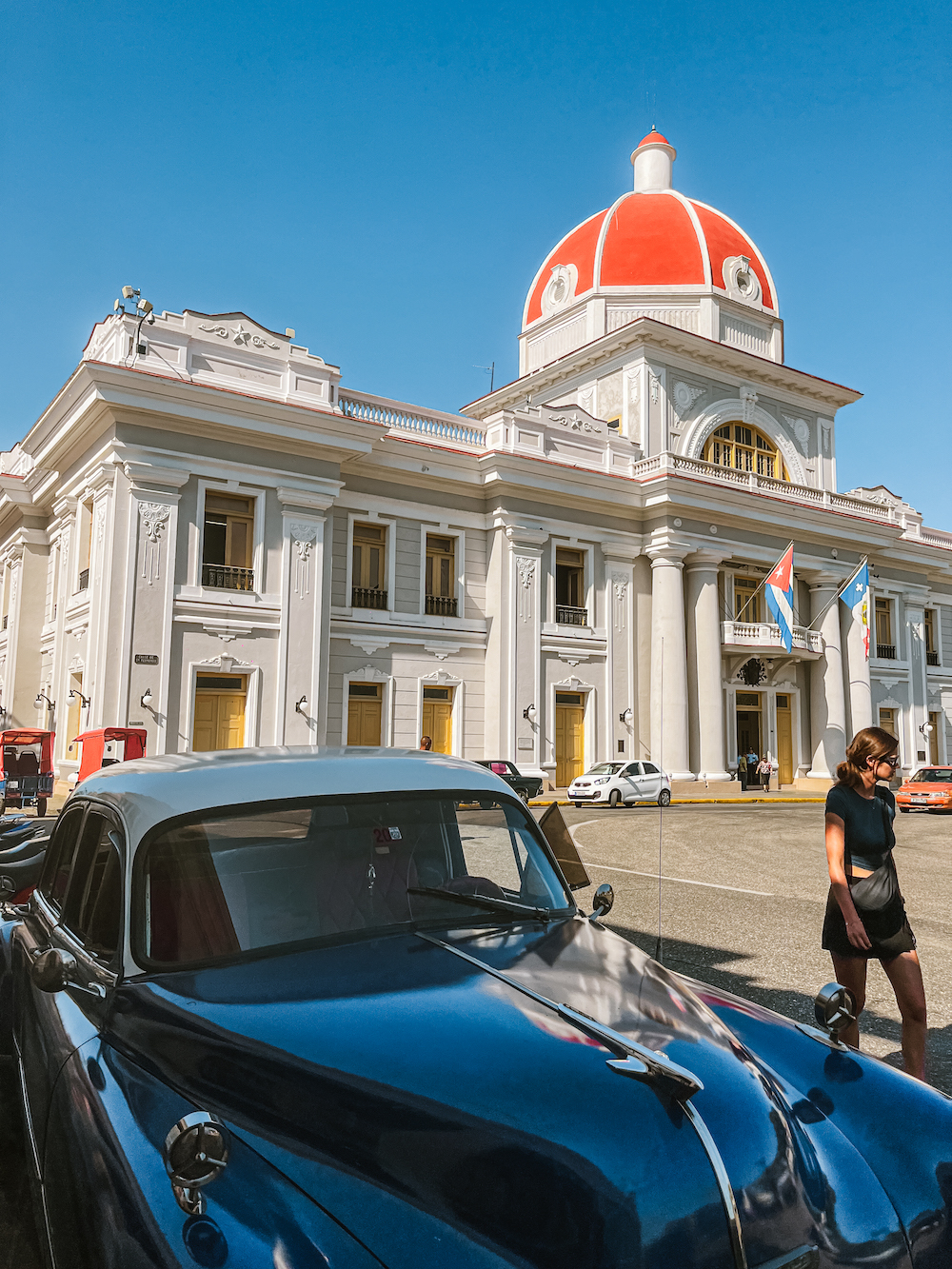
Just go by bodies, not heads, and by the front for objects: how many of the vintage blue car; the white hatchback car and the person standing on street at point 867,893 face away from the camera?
0

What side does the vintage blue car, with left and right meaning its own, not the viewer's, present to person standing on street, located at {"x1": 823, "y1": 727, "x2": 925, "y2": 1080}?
left

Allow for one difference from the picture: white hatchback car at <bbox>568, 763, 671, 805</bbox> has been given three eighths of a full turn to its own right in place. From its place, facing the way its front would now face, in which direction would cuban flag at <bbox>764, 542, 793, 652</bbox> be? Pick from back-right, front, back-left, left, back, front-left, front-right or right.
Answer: front-right

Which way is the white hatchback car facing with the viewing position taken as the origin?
facing the viewer and to the left of the viewer

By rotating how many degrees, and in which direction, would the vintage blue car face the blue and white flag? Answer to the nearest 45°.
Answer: approximately 90° to its left

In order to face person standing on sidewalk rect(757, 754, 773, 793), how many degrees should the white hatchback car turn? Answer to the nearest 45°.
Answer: approximately 180°

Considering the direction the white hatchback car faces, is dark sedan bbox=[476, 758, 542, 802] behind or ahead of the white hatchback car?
ahead

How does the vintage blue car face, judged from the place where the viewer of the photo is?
facing the viewer and to the right of the viewer

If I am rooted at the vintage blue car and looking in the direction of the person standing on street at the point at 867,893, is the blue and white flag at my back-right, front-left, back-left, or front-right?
front-left

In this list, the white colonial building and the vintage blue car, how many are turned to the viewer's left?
0
